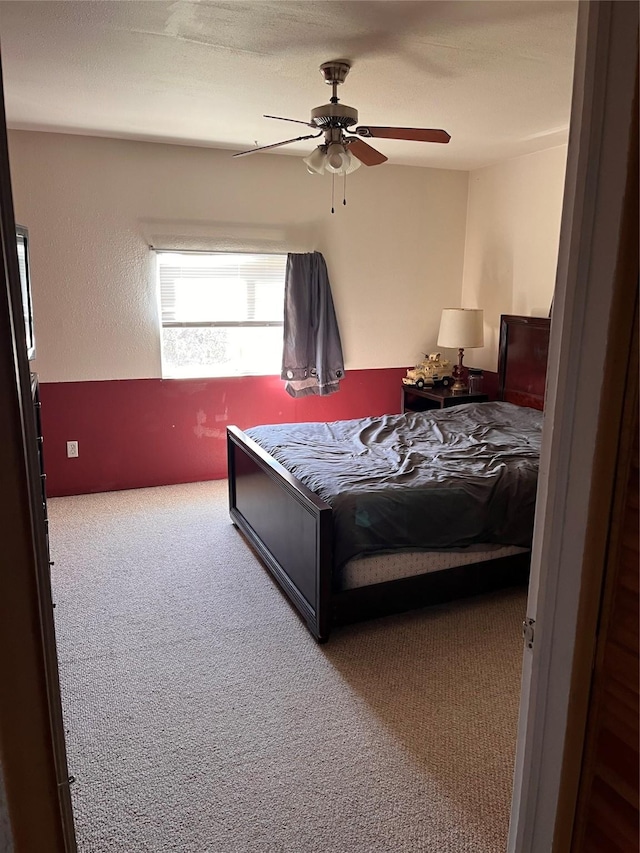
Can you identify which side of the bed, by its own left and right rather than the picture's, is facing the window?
right

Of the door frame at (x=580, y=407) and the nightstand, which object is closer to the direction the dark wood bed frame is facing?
the door frame

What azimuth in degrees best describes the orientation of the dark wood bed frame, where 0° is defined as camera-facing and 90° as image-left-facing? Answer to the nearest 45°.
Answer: approximately 45°

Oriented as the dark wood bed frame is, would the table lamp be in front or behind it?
behind

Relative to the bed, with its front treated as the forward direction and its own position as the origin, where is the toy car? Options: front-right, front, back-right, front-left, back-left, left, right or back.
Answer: back-right

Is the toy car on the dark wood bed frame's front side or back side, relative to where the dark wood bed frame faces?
on the back side

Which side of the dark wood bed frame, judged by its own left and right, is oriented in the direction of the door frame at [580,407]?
left

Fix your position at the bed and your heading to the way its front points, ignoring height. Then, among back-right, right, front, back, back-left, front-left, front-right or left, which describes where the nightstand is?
back-right

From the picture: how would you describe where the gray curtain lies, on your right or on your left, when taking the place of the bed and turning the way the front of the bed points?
on your right
